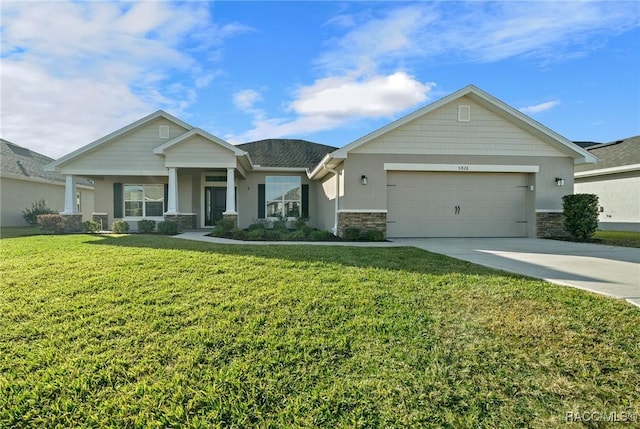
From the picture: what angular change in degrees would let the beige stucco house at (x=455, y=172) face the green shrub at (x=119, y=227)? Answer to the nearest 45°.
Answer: approximately 90° to its right

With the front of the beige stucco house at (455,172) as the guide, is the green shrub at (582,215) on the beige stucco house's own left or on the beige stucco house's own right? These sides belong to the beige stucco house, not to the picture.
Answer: on the beige stucco house's own left

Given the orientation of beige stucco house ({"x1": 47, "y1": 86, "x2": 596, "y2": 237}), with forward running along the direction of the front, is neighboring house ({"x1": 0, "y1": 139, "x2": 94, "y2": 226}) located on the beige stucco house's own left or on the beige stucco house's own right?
on the beige stucco house's own right

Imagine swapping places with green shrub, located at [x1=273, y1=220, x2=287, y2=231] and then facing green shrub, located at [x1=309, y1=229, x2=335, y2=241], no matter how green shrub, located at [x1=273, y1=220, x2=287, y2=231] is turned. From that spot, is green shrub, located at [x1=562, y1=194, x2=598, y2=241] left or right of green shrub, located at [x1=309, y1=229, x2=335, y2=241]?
left

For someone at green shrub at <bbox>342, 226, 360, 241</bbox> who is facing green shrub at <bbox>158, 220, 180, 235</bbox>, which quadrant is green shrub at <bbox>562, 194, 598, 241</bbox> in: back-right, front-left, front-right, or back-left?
back-right

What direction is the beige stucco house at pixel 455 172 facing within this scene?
toward the camera

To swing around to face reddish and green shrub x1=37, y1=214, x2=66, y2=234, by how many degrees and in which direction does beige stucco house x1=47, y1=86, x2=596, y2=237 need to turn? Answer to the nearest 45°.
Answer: approximately 90° to its right
